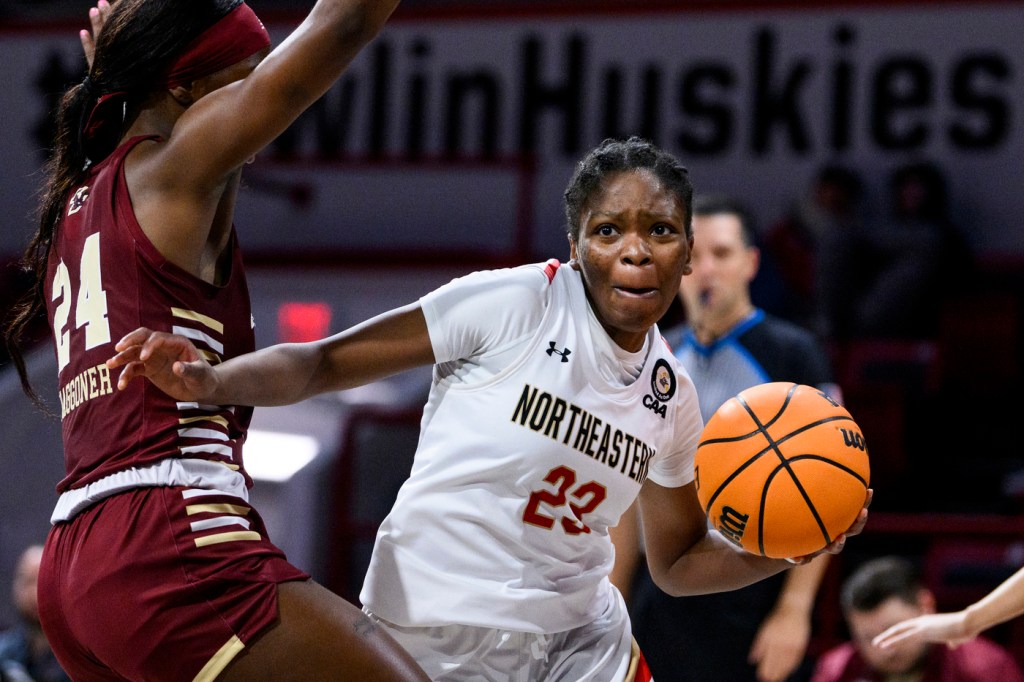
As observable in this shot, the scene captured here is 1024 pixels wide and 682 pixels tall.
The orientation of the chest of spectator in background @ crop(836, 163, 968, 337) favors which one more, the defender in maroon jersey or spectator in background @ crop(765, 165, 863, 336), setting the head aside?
the defender in maroon jersey

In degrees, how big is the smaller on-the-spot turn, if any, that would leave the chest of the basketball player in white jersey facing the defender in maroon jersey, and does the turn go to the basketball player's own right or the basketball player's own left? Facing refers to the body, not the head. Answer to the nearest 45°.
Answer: approximately 135° to the basketball player's own right

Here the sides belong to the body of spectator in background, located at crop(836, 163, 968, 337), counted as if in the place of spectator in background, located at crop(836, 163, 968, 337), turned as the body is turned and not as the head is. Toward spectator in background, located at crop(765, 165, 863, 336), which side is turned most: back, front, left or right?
right

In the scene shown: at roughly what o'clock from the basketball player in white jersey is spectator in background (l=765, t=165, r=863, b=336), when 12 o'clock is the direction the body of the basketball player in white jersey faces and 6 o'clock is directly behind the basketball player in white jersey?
The spectator in background is roughly at 8 o'clock from the basketball player in white jersey.

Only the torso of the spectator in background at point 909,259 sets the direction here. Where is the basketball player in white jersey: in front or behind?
in front

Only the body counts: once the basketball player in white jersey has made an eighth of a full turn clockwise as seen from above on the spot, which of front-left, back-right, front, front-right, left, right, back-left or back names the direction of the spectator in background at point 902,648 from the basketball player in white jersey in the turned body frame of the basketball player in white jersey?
back-left

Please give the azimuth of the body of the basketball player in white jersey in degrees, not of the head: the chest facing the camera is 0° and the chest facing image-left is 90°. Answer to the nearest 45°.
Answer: approximately 315°

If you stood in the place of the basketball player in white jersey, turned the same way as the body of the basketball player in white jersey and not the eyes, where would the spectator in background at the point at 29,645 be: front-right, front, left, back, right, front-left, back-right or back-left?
back

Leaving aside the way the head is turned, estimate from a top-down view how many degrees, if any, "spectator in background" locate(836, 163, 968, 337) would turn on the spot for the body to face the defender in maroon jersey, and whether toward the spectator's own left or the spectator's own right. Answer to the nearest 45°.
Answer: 0° — they already face them

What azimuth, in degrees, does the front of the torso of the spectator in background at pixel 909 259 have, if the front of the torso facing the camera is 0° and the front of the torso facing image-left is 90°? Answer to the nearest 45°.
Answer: approximately 0°

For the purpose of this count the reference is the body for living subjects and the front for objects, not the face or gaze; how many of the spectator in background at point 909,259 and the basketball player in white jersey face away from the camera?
0

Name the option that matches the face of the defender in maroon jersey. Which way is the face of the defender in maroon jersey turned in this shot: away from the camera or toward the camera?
away from the camera

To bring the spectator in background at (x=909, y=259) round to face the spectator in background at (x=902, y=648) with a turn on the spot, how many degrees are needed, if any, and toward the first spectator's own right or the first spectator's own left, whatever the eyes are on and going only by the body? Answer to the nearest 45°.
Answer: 0° — they already face them
